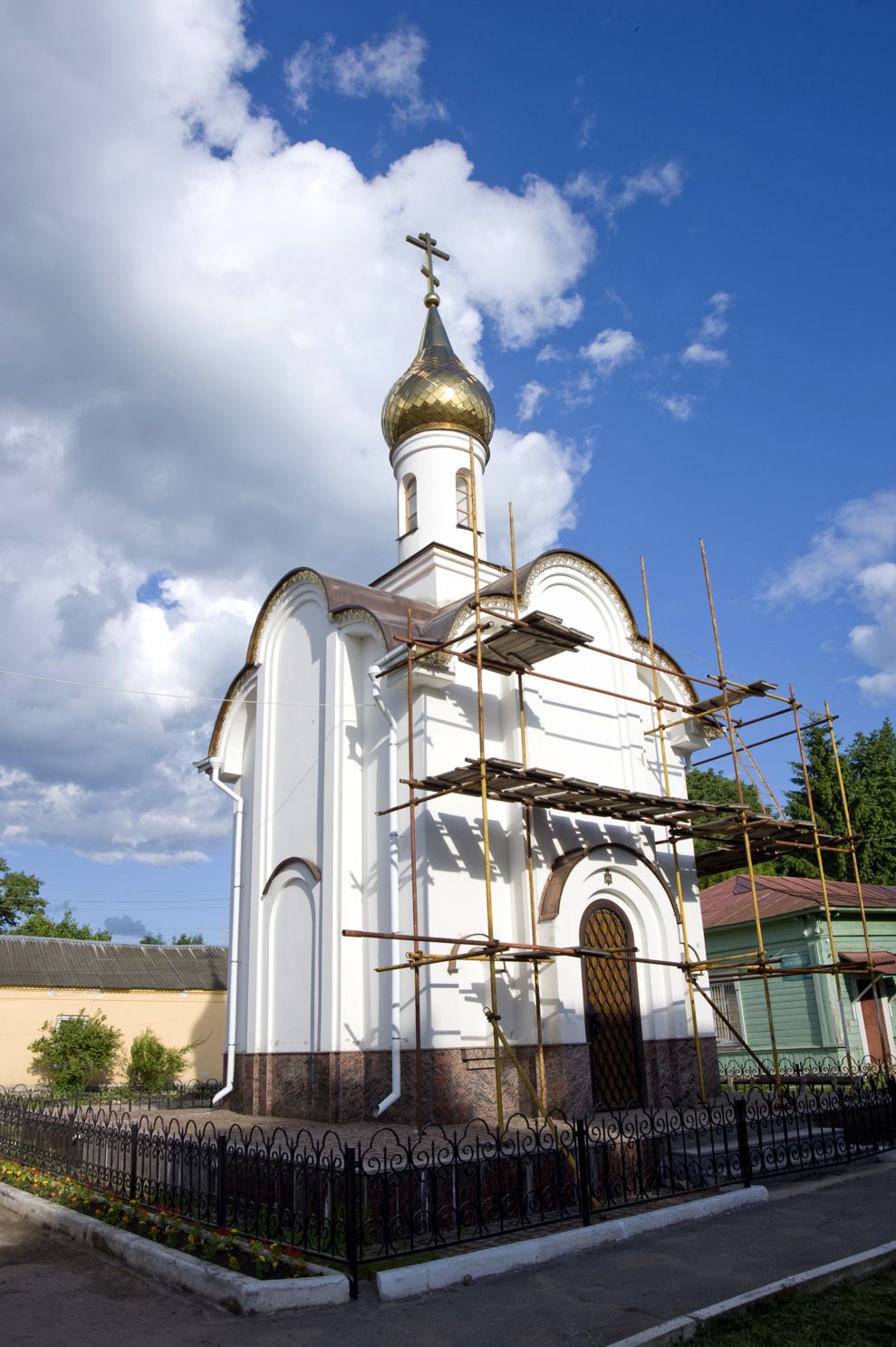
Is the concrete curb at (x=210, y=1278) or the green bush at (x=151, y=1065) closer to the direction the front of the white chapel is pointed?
the concrete curb

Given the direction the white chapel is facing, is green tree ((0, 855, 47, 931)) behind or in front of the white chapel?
behind

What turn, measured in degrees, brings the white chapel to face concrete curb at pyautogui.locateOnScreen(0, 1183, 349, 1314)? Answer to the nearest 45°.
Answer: approximately 45° to its right

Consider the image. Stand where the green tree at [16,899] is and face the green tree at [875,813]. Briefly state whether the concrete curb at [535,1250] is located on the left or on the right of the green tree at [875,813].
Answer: right

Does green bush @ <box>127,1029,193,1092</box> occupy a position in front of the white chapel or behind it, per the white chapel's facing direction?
behind

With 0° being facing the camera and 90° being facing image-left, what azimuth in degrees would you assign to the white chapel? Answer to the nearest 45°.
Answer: approximately 315°

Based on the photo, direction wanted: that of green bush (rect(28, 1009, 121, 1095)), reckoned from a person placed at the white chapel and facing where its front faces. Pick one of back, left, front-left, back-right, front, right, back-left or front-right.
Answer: back
